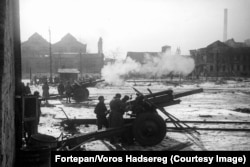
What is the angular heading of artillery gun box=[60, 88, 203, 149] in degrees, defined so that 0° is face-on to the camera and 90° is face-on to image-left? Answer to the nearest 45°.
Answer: approximately 270°

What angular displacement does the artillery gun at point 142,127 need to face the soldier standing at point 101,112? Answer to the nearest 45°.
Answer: approximately 135° to its left

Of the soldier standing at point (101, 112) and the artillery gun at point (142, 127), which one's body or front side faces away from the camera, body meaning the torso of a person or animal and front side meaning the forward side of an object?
the soldier standing
